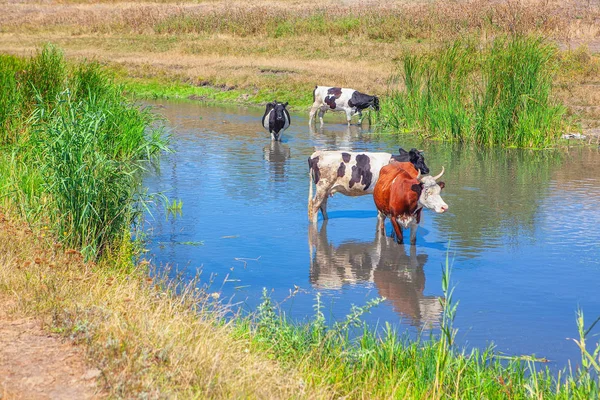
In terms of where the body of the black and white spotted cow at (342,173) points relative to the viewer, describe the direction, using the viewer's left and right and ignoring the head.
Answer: facing to the right of the viewer

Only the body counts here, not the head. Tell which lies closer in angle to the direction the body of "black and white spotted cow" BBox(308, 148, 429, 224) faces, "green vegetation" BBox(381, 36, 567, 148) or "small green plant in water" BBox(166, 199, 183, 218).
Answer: the green vegetation

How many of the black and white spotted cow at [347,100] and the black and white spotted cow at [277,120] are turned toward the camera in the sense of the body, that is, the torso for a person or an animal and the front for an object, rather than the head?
1

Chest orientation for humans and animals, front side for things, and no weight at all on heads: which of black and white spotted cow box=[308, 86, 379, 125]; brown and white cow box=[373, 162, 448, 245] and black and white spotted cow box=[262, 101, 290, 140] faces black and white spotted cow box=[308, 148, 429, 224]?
black and white spotted cow box=[262, 101, 290, 140]

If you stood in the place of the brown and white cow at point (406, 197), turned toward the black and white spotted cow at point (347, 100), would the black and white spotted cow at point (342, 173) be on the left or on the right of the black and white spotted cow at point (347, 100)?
left

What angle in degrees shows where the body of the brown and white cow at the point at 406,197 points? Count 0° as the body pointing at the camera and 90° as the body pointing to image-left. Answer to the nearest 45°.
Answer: approximately 315°

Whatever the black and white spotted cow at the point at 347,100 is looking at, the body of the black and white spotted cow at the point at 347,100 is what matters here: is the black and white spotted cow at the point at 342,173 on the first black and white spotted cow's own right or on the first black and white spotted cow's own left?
on the first black and white spotted cow's own right

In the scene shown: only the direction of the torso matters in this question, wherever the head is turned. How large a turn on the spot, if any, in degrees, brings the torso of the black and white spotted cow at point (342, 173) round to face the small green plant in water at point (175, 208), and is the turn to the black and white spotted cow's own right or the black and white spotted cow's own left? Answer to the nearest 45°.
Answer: approximately 180°

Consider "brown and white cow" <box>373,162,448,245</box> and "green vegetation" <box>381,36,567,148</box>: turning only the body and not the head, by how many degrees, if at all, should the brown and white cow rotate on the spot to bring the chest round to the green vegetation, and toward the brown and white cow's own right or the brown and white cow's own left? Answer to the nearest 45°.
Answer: approximately 135° to the brown and white cow's own left

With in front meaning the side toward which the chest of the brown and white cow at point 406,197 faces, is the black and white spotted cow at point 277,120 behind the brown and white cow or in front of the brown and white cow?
behind

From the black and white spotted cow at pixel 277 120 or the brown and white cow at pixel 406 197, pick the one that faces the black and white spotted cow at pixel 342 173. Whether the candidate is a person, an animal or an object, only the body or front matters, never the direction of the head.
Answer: the black and white spotted cow at pixel 277 120

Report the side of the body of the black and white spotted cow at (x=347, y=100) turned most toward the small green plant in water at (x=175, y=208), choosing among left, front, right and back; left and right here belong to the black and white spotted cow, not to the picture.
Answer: right

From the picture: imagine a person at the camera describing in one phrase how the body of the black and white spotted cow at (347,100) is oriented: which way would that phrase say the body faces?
to the viewer's right
